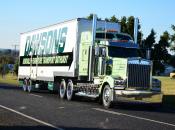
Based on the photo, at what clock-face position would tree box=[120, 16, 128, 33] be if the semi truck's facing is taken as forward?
The tree is roughly at 8 o'clock from the semi truck.

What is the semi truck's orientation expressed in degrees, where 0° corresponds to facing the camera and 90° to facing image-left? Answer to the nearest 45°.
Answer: approximately 315°
